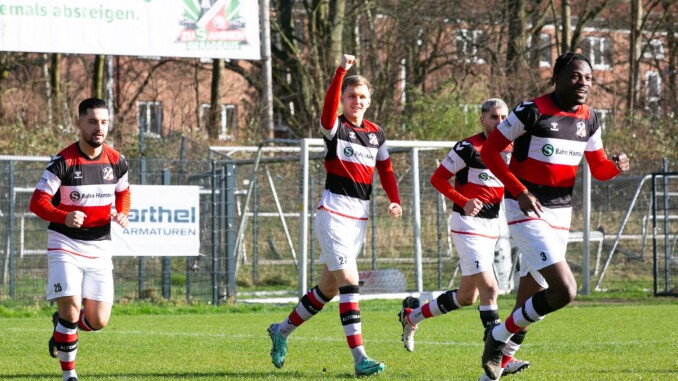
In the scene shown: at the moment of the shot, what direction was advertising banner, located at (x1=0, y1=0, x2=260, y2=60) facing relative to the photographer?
facing the viewer

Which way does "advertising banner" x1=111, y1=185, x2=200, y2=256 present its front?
toward the camera

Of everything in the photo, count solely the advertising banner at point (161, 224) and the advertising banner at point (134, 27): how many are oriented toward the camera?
2
